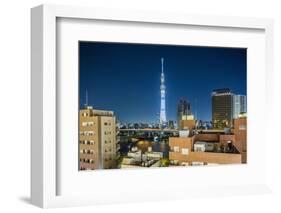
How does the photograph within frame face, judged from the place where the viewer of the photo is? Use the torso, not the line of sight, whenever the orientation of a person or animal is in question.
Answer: facing the viewer and to the right of the viewer
